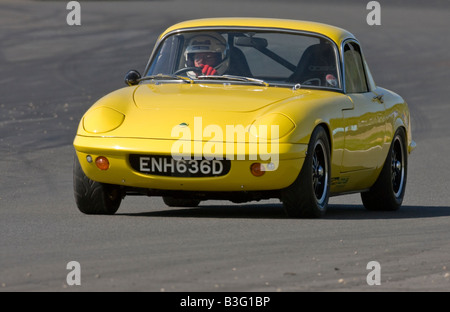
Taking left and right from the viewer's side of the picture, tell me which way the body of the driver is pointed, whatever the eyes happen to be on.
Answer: facing the viewer and to the left of the viewer
